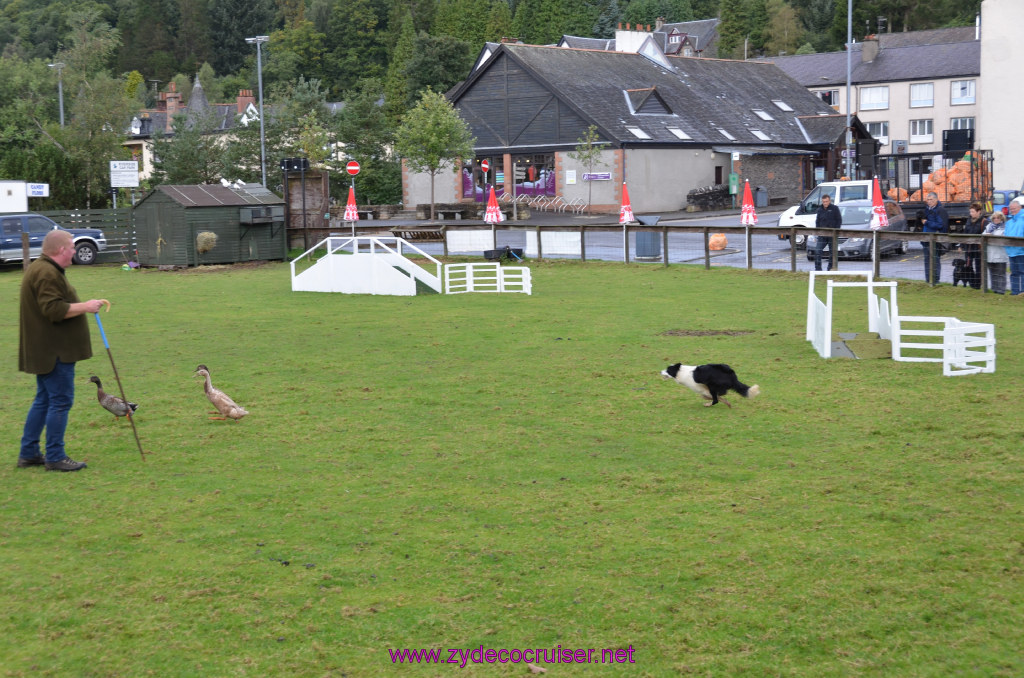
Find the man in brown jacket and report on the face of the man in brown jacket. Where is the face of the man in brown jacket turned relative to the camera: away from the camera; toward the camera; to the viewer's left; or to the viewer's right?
to the viewer's right

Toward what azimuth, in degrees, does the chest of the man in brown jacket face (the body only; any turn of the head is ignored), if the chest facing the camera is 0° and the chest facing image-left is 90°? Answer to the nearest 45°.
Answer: approximately 270°

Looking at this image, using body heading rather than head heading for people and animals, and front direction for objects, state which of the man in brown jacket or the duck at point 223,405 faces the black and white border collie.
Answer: the man in brown jacket

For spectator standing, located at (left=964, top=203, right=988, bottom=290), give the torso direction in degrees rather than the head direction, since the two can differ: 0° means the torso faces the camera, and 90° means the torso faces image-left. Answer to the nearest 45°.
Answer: approximately 45°

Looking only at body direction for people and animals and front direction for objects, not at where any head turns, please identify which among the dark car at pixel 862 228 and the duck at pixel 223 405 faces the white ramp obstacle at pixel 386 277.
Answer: the dark car

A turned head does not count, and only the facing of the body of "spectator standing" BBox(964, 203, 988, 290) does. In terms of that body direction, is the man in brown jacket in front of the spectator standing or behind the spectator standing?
in front

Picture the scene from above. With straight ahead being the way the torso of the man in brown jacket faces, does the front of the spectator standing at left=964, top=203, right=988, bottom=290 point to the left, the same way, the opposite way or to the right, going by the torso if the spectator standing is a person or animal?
the opposite way

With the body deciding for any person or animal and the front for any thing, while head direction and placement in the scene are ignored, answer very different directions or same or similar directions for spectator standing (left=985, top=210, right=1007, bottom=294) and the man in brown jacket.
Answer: very different directions

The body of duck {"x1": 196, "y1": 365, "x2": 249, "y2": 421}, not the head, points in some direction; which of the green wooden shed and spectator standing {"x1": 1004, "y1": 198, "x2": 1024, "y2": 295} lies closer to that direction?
the green wooden shed

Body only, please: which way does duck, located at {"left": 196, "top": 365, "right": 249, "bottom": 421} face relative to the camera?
to the viewer's left

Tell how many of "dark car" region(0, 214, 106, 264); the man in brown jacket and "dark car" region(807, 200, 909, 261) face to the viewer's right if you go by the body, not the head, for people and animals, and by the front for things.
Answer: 2

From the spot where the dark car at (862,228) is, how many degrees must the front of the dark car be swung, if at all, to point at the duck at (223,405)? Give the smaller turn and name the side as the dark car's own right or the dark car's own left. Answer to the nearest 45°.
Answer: approximately 45° to the dark car's own left

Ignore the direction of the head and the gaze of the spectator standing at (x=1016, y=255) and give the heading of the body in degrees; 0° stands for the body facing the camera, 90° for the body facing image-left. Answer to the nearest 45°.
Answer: approximately 45°

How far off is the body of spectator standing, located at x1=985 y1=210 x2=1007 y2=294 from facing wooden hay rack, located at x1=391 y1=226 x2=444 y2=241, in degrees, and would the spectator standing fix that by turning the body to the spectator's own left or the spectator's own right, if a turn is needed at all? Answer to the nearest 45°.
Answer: approximately 90° to the spectator's own right
